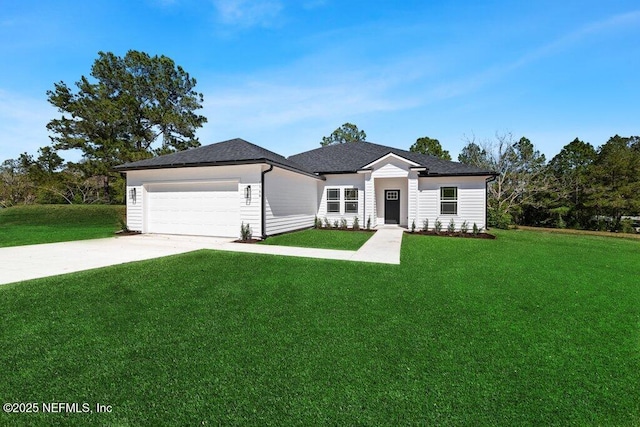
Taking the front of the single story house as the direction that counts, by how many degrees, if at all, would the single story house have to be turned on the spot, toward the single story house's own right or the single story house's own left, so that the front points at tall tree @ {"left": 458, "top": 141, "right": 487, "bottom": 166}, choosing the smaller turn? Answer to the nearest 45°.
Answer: approximately 135° to the single story house's own left

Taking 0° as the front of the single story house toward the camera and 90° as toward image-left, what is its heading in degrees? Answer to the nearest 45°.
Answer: approximately 0°

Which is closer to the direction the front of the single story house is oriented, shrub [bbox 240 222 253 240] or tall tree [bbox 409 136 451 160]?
the shrub

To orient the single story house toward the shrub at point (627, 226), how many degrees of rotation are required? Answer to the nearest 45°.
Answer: approximately 90° to its left

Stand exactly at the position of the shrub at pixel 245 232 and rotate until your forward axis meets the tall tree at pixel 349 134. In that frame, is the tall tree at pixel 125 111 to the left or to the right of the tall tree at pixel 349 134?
left

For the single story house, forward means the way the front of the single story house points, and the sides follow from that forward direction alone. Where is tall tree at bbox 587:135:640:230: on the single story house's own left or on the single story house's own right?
on the single story house's own left

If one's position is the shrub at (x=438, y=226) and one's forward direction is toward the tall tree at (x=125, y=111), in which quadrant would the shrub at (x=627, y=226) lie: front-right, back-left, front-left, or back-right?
back-right

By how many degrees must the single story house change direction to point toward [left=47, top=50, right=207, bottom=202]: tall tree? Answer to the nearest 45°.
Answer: approximately 135° to its right
